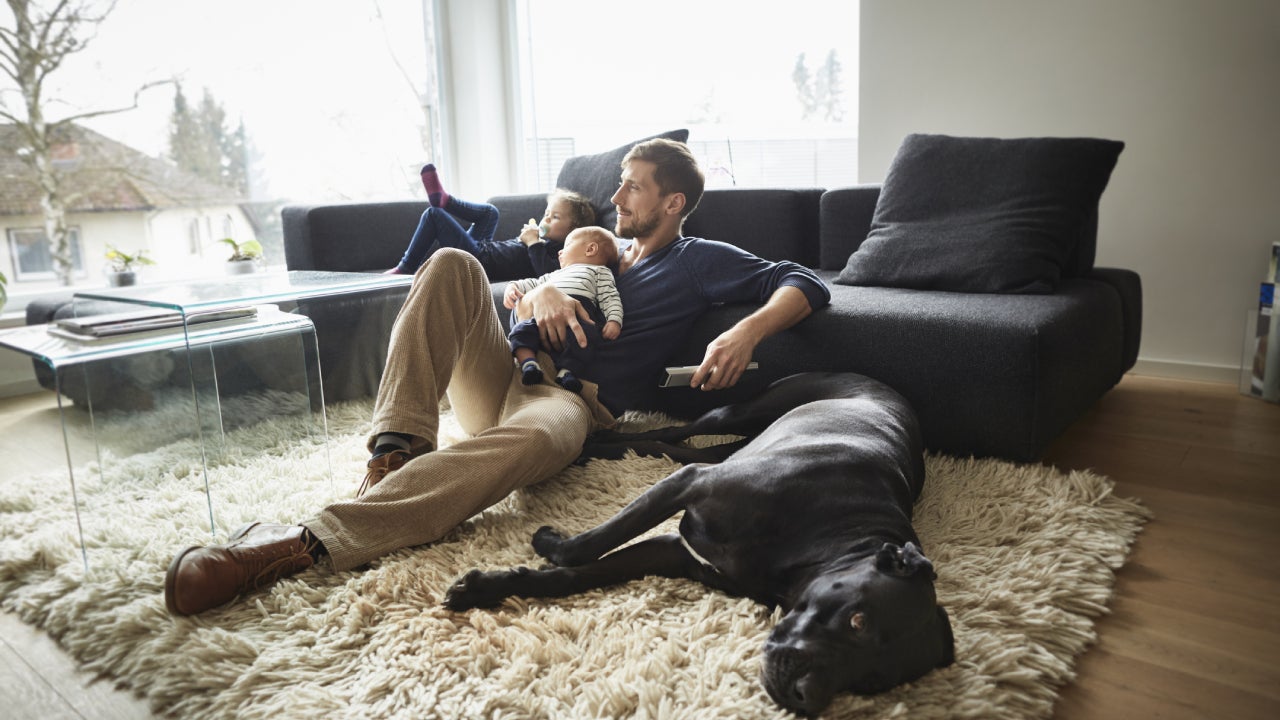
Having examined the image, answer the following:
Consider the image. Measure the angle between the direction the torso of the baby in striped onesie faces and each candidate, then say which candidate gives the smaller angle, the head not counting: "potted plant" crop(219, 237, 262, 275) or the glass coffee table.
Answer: the glass coffee table

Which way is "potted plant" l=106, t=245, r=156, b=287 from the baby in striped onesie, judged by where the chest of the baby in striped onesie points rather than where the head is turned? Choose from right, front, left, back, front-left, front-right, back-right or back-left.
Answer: right

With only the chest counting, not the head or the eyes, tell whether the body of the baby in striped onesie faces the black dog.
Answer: no

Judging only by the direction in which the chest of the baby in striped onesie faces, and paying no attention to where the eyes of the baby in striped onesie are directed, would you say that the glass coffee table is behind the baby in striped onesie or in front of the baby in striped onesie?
in front

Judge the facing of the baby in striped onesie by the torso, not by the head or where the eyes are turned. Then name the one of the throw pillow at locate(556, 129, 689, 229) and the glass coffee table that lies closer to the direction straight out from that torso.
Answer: the glass coffee table

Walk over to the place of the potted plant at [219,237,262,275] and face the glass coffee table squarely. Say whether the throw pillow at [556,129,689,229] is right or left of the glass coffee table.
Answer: left

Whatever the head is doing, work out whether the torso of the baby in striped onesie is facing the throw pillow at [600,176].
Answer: no

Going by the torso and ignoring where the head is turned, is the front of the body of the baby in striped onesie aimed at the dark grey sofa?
no

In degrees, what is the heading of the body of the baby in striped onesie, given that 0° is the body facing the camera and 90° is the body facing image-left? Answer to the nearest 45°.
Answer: approximately 45°

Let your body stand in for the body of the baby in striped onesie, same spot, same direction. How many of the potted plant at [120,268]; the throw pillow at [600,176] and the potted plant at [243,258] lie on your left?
0

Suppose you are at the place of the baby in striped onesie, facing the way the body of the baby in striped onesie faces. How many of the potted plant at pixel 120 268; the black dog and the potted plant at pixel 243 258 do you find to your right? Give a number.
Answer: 2

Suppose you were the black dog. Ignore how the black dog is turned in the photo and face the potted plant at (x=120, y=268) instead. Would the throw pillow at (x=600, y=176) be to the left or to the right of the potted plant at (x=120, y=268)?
right

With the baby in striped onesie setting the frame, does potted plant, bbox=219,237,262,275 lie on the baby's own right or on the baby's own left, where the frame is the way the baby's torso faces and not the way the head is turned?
on the baby's own right

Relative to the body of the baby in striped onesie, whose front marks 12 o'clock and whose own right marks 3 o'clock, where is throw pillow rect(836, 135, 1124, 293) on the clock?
The throw pillow is roughly at 7 o'clock from the baby in striped onesie.

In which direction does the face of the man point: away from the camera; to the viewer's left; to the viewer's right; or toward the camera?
to the viewer's left
